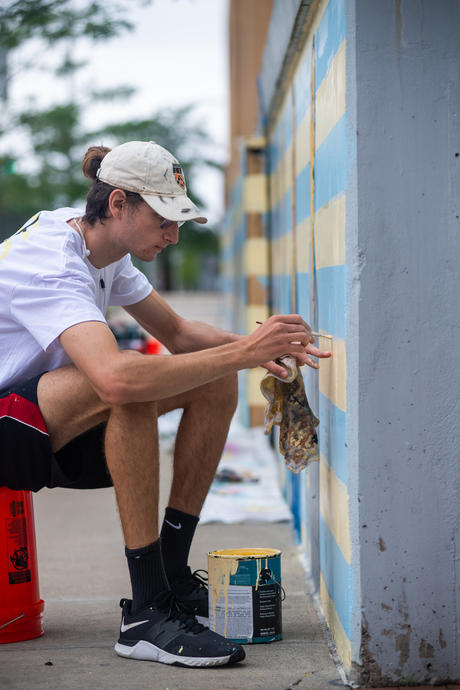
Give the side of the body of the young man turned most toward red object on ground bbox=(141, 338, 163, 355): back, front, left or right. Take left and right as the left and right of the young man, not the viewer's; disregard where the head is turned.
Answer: left

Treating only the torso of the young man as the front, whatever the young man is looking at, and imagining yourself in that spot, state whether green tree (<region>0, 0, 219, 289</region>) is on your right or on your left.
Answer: on your left

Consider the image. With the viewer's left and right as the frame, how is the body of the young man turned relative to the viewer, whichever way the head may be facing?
facing to the right of the viewer
